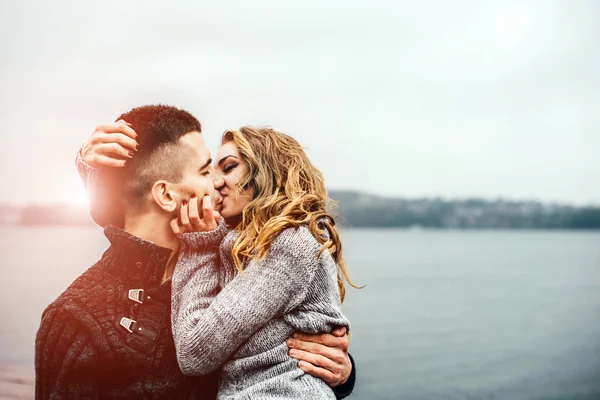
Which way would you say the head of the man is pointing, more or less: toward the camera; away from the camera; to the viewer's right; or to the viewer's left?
to the viewer's right

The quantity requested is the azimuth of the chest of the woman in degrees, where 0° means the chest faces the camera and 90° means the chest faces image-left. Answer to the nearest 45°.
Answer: approximately 90°

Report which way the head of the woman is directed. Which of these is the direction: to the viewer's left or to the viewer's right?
to the viewer's left
